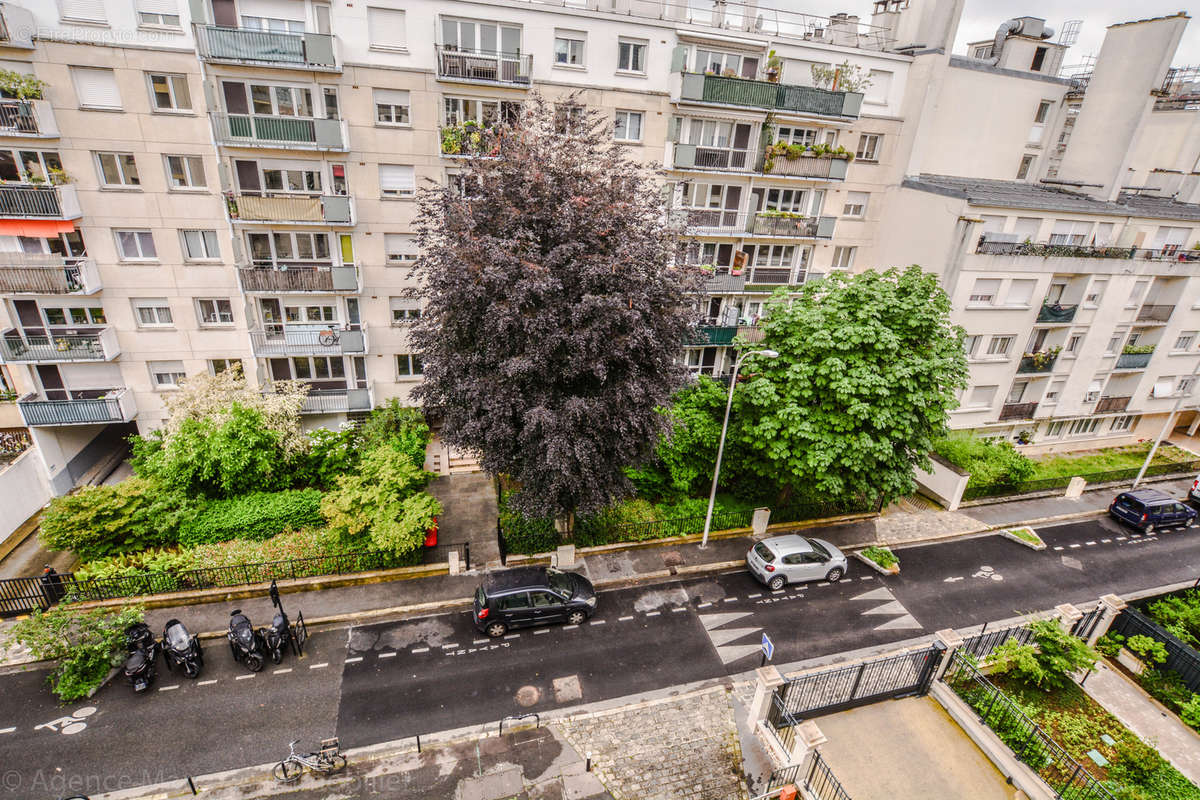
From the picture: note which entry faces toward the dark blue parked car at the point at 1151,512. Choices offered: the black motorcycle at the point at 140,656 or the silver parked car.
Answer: the silver parked car

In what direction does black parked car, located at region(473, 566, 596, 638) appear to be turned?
to the viewer's right

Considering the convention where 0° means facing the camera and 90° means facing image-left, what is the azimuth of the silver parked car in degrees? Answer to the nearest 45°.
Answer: approximately 225°

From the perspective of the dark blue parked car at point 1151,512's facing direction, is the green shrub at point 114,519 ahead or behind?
behind

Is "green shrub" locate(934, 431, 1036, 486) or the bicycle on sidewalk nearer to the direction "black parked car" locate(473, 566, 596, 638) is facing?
the green shrub

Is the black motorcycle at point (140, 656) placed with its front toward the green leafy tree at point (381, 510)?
no

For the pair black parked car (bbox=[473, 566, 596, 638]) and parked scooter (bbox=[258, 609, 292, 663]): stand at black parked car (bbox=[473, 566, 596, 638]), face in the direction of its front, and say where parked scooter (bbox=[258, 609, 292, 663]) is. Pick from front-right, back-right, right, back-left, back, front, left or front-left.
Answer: back

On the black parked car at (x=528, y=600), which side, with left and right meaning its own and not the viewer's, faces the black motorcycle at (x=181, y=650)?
back

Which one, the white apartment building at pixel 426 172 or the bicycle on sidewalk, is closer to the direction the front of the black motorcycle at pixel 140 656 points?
the white apartment building

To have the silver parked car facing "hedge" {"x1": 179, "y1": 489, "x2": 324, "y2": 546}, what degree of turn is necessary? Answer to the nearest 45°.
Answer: approximately 180°

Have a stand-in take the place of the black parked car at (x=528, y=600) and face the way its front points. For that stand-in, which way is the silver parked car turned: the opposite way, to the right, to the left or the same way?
the same way

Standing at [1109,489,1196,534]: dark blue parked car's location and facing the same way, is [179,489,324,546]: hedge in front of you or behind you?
behind

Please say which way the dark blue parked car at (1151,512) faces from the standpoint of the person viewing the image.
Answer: facing away from the viewer and to the right of the viewer

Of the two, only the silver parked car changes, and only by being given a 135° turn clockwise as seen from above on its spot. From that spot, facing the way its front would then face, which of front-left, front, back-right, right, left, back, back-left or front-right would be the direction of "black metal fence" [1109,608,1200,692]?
left

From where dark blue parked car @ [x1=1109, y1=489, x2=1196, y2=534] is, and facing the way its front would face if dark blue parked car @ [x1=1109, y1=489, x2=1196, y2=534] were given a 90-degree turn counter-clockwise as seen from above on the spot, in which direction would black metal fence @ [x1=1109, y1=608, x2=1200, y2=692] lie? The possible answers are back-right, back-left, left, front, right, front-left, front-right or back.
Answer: back-left

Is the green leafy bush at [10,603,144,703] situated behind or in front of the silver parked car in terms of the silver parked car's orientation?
behind

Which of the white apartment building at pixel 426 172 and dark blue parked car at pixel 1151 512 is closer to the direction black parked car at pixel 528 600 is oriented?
the dark blue parked car
